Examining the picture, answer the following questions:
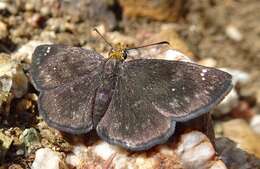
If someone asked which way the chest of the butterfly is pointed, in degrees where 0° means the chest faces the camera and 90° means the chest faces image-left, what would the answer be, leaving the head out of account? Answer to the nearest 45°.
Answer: approximately 180°

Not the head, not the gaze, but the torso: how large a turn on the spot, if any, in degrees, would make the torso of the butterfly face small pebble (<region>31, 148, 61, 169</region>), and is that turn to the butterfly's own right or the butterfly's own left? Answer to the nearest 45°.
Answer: approximately 90° to the butterfly's own left

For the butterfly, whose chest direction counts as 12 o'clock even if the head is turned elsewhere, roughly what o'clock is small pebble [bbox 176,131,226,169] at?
The small pebble is roughly at 4 o'clock from the butterfly.

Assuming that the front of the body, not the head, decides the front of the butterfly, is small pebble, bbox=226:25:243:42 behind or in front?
in front
